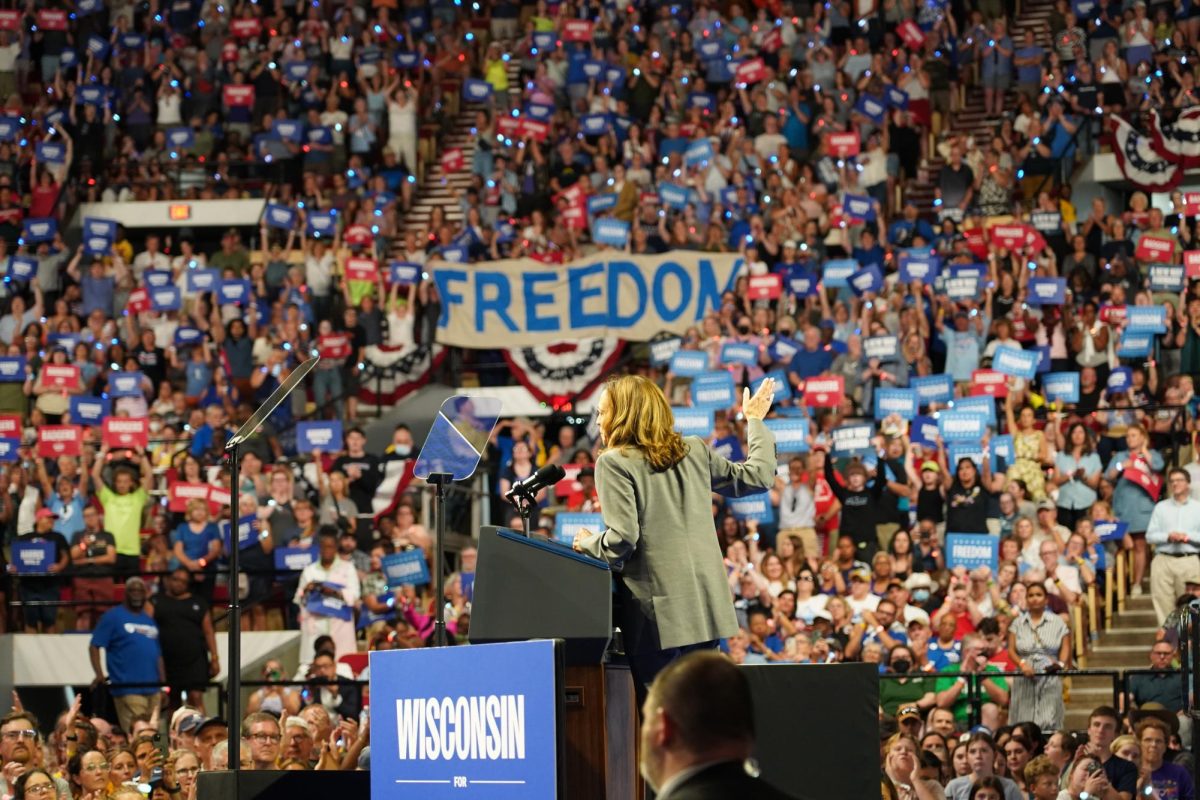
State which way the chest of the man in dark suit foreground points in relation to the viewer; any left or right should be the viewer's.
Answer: facing away from the viewer and to the left of the viewer

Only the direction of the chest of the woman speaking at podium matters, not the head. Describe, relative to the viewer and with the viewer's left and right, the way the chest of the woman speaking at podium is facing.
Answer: facing away from the viewer and to the left of the viewer

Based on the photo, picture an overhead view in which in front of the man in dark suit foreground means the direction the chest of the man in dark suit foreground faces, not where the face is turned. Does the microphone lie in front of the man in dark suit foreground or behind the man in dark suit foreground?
in front

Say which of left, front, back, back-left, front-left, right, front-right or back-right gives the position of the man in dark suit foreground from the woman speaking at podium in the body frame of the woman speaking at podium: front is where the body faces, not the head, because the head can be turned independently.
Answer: back-left

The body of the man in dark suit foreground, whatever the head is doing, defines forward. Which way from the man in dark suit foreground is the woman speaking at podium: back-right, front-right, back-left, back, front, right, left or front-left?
front-right

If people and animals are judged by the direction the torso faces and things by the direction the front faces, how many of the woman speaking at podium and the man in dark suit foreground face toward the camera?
0
